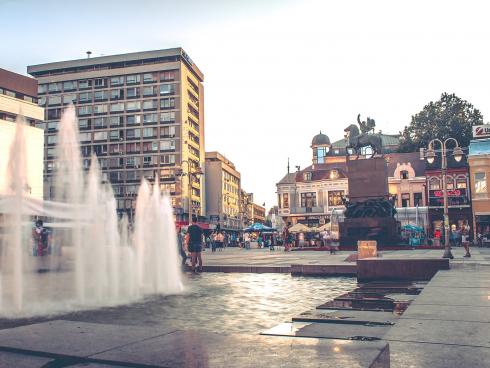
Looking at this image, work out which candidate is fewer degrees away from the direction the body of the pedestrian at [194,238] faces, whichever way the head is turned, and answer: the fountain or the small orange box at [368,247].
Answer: the small orange box

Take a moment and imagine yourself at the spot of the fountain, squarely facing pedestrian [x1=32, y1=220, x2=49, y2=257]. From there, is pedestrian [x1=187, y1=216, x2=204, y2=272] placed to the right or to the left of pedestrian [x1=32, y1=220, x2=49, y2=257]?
right

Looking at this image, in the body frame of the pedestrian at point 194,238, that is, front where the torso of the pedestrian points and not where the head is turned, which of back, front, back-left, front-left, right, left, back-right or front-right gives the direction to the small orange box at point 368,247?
right

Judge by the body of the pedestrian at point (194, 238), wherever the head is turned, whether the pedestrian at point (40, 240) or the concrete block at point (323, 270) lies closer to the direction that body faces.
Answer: the pedestrian

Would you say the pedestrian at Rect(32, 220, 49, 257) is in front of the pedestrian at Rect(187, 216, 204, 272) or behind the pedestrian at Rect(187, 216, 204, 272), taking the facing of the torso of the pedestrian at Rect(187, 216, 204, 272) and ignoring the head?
in front

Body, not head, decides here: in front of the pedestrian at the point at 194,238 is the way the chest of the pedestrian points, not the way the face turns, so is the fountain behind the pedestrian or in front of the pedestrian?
behind

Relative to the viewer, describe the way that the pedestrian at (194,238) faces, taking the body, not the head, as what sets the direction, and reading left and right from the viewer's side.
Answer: facing away from the viewer

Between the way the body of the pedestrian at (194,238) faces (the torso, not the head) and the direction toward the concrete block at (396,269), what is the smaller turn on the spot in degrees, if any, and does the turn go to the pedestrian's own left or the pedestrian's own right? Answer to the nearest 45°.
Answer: approximately 135° to the pedestrian's own right
